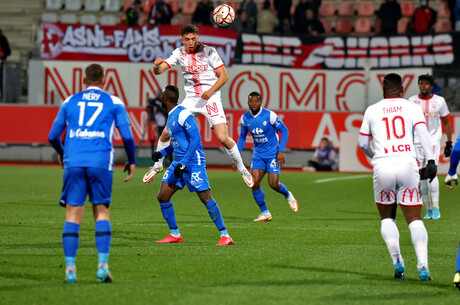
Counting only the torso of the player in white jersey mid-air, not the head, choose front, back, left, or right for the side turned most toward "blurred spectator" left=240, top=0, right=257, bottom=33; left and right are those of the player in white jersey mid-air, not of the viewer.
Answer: back

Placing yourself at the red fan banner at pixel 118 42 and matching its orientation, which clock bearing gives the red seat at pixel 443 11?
The red seat is roughly at 9 o'clock from the red fan banner.

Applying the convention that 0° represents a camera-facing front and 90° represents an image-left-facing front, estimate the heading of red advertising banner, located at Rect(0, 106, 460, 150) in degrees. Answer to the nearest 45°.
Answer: approximately 0°

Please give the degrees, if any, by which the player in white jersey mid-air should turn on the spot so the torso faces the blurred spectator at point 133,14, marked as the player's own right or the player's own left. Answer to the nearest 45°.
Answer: approximately 180°

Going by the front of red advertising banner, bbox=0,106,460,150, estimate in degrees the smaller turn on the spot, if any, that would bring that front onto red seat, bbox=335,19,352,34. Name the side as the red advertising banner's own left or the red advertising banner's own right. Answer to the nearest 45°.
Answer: approximately 135° to the red advertising banner's own left

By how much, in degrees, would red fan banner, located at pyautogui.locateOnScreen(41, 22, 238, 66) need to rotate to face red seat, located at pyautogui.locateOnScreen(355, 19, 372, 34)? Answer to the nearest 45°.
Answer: approximately 90° to its left
